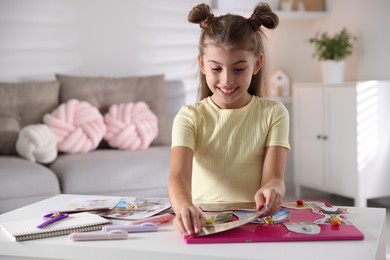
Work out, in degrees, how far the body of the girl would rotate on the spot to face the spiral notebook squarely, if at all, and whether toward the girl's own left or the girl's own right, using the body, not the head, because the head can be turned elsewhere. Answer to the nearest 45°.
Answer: approximately 45° to the girl's own right

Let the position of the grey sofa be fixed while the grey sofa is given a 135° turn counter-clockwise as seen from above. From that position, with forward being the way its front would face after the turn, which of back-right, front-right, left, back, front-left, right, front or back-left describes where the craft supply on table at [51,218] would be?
back-right

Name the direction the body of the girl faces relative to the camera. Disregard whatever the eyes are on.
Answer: toward the camera

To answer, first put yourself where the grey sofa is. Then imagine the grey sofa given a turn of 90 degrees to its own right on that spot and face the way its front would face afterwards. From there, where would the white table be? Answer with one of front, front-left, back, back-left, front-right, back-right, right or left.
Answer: left

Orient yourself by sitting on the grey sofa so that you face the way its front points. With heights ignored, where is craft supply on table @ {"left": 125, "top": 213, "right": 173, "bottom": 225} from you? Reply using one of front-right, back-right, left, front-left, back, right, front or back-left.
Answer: front

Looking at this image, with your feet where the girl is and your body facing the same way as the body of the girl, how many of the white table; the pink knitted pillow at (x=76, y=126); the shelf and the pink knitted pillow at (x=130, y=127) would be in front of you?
1

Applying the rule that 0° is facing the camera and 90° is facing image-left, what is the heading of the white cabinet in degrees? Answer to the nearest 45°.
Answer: approximately 45°

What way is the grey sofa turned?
toward the camera

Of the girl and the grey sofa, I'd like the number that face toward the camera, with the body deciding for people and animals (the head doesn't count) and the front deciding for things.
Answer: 2

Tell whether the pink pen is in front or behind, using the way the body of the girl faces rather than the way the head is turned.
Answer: in front

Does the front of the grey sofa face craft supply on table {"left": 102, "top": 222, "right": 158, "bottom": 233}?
yes
